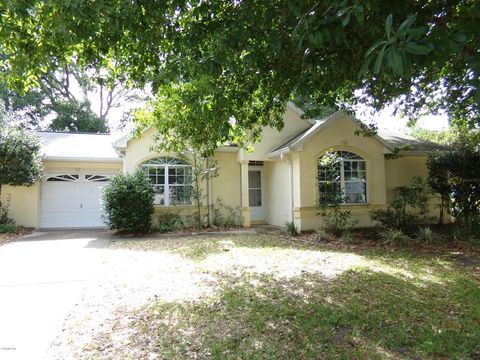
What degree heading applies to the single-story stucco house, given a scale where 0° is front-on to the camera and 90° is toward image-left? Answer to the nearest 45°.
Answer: approximately 0°

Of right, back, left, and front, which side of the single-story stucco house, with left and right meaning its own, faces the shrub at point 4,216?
right

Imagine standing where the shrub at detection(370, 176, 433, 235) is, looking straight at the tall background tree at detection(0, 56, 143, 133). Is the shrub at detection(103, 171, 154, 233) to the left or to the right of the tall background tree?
left

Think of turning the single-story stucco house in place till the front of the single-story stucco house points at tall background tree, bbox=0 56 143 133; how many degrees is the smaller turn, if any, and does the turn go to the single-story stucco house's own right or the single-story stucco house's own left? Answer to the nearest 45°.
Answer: approximately 135° to the single-story stucco house's own right

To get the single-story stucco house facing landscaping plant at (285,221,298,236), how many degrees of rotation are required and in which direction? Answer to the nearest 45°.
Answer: approximately 45° to its left

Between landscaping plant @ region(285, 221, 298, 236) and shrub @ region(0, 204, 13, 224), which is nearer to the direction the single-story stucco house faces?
the landscaping plant

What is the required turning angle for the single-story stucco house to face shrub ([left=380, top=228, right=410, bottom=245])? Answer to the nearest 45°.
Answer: approximately 45° to its left

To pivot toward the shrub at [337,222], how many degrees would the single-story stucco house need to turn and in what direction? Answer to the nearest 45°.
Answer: approximately 45° to its left

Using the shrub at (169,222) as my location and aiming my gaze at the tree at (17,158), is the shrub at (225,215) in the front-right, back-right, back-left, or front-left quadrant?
back-right

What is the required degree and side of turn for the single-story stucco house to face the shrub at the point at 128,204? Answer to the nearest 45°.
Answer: approximately 90° to its right

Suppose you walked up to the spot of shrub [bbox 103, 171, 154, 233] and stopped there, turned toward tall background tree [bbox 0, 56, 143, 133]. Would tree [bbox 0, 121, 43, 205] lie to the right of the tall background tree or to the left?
left

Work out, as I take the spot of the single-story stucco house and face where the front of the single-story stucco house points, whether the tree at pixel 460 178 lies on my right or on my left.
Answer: on my left

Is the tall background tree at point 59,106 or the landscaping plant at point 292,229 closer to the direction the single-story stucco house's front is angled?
the landscaping plant

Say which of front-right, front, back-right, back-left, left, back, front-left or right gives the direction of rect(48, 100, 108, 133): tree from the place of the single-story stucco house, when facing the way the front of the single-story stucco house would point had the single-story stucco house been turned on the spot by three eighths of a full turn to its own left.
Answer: left
